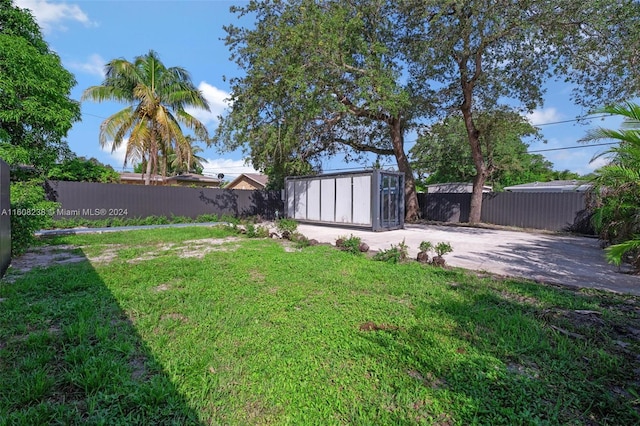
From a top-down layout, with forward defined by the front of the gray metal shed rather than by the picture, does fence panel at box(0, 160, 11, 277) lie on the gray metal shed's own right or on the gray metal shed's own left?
on the gray metal shed's own right

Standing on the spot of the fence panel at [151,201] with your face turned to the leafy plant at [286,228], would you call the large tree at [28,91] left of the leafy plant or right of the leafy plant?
right

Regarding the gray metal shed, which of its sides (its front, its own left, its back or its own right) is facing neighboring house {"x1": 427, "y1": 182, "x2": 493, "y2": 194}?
left

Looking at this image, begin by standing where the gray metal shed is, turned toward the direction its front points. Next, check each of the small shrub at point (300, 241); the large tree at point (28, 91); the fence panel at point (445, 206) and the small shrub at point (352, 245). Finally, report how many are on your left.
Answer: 1

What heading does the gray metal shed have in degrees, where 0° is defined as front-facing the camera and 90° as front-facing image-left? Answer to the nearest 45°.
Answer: approximately 315°

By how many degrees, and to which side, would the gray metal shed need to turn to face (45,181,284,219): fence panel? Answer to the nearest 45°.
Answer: approximately 135° to its right

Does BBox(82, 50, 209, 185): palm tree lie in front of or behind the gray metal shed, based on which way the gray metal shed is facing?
behind

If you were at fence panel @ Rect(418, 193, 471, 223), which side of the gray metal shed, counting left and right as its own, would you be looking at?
left

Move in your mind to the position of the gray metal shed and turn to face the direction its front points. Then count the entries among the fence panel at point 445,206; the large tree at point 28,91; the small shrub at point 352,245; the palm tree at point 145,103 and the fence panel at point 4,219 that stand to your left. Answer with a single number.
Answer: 1

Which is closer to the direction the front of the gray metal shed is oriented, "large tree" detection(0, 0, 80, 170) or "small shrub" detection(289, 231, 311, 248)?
the small shrub

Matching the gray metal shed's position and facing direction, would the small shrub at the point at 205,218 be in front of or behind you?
behind

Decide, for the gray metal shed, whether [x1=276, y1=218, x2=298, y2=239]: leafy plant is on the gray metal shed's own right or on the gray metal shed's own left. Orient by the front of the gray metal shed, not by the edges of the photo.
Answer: on the gray metal shed's own right

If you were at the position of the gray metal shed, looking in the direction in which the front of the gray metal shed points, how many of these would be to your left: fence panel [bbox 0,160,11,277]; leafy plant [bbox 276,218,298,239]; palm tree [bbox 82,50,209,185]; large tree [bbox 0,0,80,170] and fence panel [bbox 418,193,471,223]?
1

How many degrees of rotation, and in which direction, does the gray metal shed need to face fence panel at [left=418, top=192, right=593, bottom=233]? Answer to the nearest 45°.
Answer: approximately 45° to its left
